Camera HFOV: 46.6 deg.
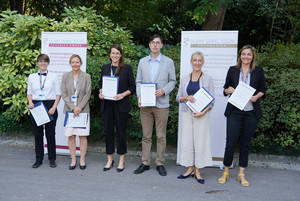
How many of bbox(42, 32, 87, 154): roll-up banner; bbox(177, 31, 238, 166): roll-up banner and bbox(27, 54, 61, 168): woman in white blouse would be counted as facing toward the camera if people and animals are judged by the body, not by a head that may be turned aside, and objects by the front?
3

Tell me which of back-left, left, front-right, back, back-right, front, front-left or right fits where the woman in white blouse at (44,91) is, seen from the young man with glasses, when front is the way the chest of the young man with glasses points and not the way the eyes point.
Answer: right

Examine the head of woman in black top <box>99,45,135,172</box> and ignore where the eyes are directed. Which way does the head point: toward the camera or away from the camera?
toward the camera

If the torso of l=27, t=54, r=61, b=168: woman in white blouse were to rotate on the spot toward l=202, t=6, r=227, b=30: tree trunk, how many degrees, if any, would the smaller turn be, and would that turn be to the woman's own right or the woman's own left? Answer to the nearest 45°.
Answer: approximately 135° to the woman's own left

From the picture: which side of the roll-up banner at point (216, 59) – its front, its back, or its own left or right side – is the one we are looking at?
front

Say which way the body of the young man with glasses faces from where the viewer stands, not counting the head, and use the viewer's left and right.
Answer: facing the viewer

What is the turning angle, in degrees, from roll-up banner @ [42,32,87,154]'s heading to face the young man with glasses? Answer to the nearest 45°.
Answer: approximately 45° to its left

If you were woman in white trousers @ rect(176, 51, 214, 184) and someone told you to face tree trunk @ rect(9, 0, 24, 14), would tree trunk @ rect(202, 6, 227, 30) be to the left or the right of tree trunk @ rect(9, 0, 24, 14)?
right

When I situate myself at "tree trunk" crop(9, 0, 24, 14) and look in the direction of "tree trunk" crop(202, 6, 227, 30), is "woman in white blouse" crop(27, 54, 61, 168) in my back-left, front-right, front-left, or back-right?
front-right

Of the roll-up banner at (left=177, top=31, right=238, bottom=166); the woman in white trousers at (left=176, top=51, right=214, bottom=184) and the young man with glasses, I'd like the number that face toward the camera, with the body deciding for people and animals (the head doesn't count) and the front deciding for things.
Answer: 3

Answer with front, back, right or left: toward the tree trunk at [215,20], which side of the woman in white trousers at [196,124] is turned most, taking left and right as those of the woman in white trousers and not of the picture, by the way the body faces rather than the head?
back

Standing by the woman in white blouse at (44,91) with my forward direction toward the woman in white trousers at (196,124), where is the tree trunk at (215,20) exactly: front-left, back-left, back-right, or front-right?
front-left

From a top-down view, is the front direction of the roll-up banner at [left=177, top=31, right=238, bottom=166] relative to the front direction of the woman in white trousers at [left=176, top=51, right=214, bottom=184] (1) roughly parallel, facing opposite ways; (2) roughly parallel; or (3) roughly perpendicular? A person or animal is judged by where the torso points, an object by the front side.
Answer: roughly parallel

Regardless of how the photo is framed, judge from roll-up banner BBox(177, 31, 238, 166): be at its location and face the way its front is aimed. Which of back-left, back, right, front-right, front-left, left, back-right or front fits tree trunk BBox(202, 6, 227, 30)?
back

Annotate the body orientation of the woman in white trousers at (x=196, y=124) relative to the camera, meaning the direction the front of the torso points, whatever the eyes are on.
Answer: toward the camera
